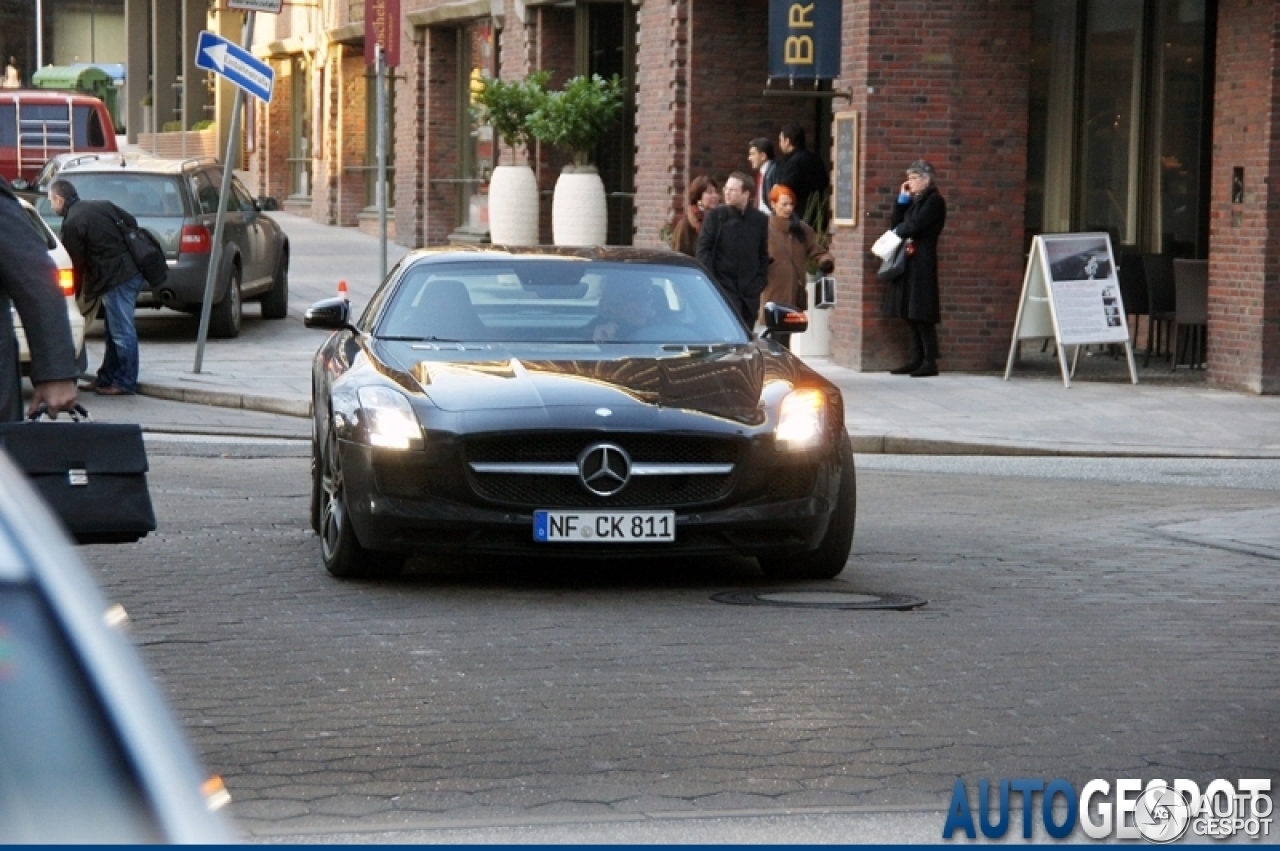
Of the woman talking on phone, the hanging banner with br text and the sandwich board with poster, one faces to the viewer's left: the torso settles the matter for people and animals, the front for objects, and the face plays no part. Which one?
the woman talking on phone

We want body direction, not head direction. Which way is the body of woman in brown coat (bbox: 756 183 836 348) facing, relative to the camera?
toward the camera

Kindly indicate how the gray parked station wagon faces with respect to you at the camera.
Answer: facing away from the viewer and to the right of the viewer

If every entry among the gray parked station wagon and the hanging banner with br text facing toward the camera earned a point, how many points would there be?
1

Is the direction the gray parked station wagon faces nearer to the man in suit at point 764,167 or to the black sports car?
the man in suit

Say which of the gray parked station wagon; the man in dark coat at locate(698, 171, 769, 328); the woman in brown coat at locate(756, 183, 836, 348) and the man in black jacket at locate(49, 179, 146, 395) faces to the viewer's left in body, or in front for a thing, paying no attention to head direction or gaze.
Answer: the man in black jacket

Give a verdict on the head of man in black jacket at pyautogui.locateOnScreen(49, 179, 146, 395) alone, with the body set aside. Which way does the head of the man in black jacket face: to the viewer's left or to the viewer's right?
to the viewer's left

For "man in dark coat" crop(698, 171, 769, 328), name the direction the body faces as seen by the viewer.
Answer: toward the camera

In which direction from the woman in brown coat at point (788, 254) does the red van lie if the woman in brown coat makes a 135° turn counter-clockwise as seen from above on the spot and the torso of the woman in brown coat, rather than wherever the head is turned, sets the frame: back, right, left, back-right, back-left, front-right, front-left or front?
left

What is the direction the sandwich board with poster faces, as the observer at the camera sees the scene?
facing the viewer and to the right of the viewer

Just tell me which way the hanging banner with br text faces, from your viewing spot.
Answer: facing the viewer

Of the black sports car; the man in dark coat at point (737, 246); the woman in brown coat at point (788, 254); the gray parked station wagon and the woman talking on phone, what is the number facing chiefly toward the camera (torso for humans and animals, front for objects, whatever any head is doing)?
3
